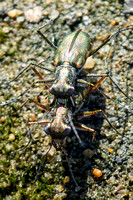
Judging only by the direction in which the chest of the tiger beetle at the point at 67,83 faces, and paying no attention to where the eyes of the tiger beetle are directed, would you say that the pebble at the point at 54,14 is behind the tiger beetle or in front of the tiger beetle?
behind

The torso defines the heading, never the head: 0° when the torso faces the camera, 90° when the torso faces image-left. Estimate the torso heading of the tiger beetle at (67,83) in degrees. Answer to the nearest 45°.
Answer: approximately 0°

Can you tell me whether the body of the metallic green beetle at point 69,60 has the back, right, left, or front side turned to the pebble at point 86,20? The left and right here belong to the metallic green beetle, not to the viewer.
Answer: back

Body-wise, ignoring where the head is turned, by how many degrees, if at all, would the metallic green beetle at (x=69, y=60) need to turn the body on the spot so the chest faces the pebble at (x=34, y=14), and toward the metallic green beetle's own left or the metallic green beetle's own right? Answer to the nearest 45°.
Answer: approximately 180°

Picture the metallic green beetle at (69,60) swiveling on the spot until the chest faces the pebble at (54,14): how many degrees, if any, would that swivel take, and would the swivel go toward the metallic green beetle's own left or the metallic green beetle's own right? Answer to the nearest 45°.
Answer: approximately 180°

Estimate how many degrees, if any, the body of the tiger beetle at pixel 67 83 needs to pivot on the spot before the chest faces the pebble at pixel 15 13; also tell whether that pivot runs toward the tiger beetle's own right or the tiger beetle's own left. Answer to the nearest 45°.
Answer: approximately 180°

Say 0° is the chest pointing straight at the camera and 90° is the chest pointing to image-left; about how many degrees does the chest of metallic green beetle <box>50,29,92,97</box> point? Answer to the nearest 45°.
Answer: approximately 0°
